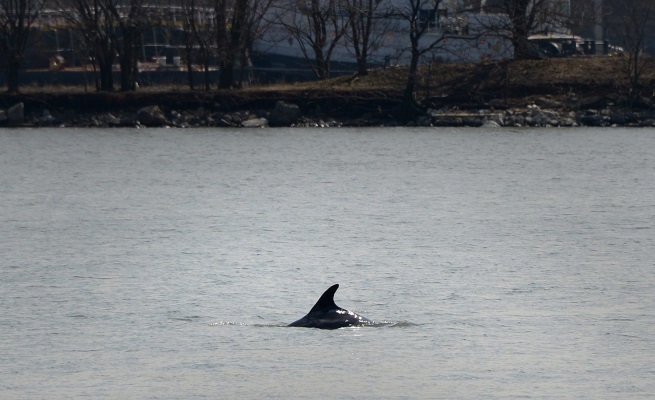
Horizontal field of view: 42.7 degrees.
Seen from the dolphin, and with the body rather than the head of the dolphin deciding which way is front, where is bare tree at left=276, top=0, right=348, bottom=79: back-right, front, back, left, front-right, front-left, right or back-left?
right

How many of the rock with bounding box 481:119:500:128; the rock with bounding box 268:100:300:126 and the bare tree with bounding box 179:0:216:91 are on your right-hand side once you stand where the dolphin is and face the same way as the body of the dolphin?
3

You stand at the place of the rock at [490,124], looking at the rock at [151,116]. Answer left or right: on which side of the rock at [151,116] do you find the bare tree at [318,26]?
right

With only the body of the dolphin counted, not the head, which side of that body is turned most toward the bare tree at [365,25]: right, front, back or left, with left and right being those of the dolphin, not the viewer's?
right

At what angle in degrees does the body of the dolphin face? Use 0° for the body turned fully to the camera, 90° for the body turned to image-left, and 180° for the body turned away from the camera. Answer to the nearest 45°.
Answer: approximately 90°

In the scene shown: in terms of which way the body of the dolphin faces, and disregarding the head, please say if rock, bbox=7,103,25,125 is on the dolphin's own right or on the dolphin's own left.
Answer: on the dolphin's own right

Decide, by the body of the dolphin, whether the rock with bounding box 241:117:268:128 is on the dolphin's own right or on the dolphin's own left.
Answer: on the dolphin's own right

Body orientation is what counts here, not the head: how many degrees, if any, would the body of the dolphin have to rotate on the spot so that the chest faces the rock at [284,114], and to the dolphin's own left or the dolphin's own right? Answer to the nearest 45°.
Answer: approximately 90° to the dolphin's own right

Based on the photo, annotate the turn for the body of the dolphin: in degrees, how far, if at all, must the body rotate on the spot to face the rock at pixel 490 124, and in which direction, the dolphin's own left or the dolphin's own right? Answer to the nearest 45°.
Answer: approximately 90° to the dolphin's own right

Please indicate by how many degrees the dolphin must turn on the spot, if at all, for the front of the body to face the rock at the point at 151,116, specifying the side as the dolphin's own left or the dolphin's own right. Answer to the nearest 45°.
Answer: approximately 90° to the dolphin's own right

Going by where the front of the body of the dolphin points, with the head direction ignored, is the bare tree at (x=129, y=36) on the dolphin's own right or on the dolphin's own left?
on the dolphin's own right

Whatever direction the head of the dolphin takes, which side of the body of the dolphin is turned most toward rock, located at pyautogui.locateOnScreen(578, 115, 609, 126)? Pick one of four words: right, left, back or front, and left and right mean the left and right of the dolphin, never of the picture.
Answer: right

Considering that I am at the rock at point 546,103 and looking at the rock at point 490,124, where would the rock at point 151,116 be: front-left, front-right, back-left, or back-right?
front-right

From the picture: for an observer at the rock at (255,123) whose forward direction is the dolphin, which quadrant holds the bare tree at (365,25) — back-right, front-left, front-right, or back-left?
back-left

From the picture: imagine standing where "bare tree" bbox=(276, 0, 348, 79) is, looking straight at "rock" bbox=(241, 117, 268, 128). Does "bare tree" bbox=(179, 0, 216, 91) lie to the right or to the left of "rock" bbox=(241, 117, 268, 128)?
right
